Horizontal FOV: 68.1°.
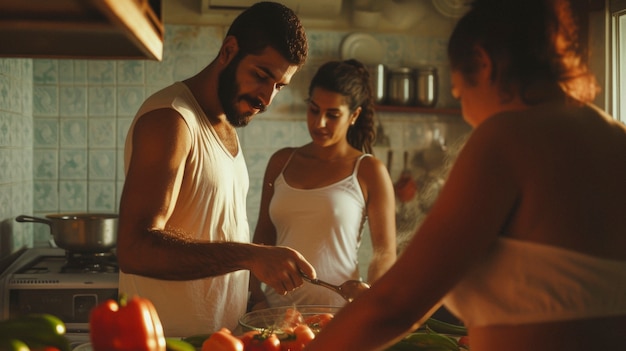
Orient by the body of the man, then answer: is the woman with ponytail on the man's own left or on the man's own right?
on the man's own left

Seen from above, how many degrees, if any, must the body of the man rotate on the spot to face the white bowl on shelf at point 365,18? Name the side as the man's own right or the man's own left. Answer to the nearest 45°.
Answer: approximately 90° to the man's own left

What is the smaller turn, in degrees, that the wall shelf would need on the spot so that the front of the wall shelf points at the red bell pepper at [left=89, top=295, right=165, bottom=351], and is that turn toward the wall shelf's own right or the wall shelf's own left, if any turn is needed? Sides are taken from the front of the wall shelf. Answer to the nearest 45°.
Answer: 0° — it already faces it

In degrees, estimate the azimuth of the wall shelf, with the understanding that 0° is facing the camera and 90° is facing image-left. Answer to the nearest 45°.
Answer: approximately 0°

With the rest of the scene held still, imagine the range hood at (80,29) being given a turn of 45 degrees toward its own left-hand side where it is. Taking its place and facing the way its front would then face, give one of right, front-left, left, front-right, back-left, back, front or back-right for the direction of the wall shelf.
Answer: left

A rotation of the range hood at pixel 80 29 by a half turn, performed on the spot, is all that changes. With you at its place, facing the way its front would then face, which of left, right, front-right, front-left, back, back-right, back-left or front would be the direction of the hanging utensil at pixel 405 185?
front-right

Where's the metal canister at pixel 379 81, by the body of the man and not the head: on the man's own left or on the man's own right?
on the man's own left

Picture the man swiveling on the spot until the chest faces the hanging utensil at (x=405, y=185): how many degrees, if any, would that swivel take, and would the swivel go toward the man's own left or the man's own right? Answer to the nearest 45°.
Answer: approximately 90° to the man's own left

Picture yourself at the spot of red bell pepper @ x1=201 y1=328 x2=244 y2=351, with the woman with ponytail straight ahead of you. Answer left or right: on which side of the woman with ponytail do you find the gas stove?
left

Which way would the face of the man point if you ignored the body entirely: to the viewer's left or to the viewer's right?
to the viewer's right
